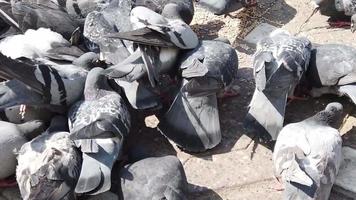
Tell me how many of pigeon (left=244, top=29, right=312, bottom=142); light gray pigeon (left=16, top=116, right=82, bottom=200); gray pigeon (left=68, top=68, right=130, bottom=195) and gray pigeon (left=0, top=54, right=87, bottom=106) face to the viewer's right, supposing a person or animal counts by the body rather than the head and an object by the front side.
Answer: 1

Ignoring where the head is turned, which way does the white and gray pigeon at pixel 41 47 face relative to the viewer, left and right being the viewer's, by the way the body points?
facing to the left of the viewer

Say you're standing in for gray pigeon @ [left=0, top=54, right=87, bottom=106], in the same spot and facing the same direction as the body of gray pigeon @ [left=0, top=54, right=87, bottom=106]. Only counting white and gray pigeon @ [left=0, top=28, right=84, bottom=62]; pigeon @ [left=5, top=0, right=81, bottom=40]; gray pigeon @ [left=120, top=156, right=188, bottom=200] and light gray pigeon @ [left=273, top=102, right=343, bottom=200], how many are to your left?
2

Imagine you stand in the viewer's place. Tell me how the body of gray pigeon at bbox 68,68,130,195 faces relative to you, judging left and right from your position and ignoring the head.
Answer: facing away from the viewer

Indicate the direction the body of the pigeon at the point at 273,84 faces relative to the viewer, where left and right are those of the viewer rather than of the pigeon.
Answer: facing away from the viewer

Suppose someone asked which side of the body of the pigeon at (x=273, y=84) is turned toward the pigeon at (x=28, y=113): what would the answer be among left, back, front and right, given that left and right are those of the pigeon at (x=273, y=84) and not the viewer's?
left

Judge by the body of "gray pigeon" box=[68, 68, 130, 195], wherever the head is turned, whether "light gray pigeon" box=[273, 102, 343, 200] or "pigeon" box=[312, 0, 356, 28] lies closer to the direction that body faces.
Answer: the pigeon

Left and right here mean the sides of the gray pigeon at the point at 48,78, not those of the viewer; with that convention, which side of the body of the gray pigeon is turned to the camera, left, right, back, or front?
right

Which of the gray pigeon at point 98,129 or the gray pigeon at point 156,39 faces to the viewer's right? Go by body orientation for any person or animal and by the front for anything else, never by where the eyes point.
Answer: the gray pigeon at point 156,39

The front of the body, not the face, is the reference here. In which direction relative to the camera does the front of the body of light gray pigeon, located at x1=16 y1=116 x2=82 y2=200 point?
away from the camera
